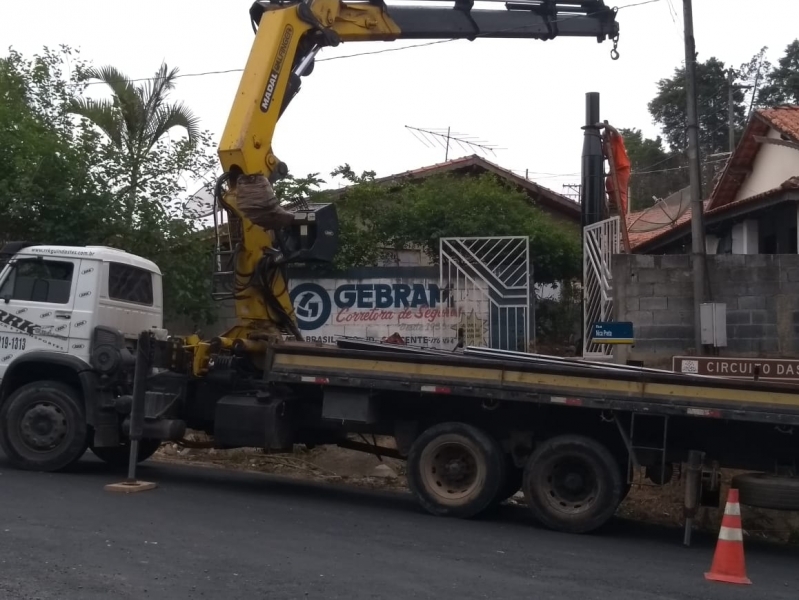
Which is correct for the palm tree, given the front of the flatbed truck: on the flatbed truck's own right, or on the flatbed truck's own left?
on the flatbed truck's own right

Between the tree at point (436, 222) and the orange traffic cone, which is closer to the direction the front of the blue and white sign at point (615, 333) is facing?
the orange traffic cone

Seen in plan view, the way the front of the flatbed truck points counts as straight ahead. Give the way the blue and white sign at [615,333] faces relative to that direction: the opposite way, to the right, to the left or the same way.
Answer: to the left

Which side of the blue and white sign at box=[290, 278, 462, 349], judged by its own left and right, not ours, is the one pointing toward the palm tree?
right

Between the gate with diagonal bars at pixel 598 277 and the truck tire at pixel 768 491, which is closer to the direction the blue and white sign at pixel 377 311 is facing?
the truck tire

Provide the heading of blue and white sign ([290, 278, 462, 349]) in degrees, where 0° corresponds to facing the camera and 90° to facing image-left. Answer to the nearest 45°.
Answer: approximately 0°

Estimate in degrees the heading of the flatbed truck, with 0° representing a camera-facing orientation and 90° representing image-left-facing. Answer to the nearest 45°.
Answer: approximately 90°

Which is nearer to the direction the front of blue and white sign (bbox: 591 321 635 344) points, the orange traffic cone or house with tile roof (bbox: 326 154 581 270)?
the orange traffic cone

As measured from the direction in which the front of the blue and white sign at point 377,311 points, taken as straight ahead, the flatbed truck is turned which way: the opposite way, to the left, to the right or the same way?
to the right
